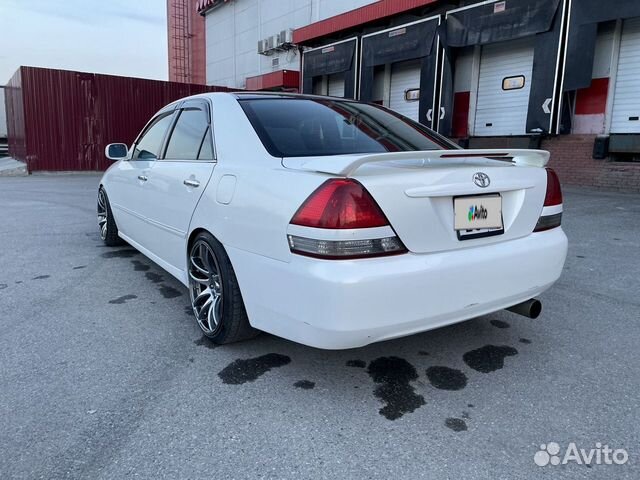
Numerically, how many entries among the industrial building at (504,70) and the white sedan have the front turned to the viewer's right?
0

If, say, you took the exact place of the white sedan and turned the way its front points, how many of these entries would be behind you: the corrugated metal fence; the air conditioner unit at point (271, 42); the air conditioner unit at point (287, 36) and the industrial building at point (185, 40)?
0

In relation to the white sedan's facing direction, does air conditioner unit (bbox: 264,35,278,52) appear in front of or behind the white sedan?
in front

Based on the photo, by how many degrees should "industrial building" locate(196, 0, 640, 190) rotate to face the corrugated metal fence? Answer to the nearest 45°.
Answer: approximately 45° to its right

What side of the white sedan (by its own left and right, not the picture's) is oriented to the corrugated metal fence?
front

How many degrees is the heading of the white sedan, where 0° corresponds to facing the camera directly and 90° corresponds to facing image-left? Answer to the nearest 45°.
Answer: approximately 135°

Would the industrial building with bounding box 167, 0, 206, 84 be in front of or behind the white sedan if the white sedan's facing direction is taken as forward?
in front

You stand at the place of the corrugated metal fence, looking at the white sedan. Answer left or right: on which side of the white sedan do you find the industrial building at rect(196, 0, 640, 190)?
left

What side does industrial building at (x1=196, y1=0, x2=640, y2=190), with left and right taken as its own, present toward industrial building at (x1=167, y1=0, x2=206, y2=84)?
right

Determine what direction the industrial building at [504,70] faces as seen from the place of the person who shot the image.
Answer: facing the viewer and to the left of the viewer

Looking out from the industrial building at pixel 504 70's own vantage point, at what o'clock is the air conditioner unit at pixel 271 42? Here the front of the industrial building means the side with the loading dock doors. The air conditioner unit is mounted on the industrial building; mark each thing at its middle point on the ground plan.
The air conditioner unit is roughly at 3 o'clock from the industrial building.

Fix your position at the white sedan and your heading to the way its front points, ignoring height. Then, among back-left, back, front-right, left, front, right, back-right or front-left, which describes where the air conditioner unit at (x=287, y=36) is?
front-right

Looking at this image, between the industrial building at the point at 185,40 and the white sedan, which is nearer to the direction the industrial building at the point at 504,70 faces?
the white sedan

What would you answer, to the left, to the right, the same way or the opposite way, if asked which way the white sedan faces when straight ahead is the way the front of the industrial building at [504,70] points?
to the right
